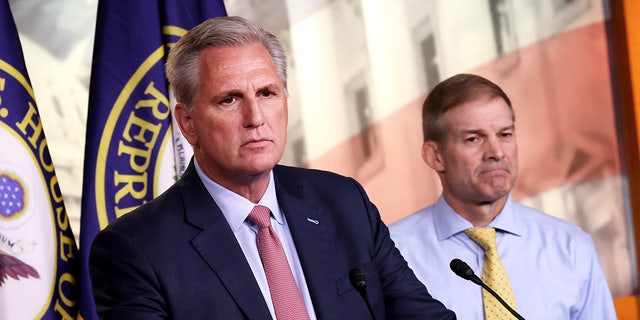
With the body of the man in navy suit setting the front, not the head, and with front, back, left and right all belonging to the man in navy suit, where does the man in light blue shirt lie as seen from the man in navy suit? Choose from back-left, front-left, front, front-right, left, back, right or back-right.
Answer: left

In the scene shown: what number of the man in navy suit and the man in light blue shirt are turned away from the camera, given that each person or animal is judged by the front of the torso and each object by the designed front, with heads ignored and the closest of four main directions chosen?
0

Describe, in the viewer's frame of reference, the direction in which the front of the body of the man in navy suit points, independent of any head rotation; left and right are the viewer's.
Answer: facing the viewer and to the right of the viewer

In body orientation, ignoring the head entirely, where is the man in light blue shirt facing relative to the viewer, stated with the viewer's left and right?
facing the viewer

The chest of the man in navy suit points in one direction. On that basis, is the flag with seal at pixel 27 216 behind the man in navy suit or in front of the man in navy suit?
behind

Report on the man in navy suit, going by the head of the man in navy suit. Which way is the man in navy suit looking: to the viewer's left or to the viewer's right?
to the viewer's right

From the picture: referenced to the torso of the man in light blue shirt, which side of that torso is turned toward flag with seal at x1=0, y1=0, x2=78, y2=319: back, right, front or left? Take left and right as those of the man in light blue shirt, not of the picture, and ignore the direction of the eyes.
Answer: right
